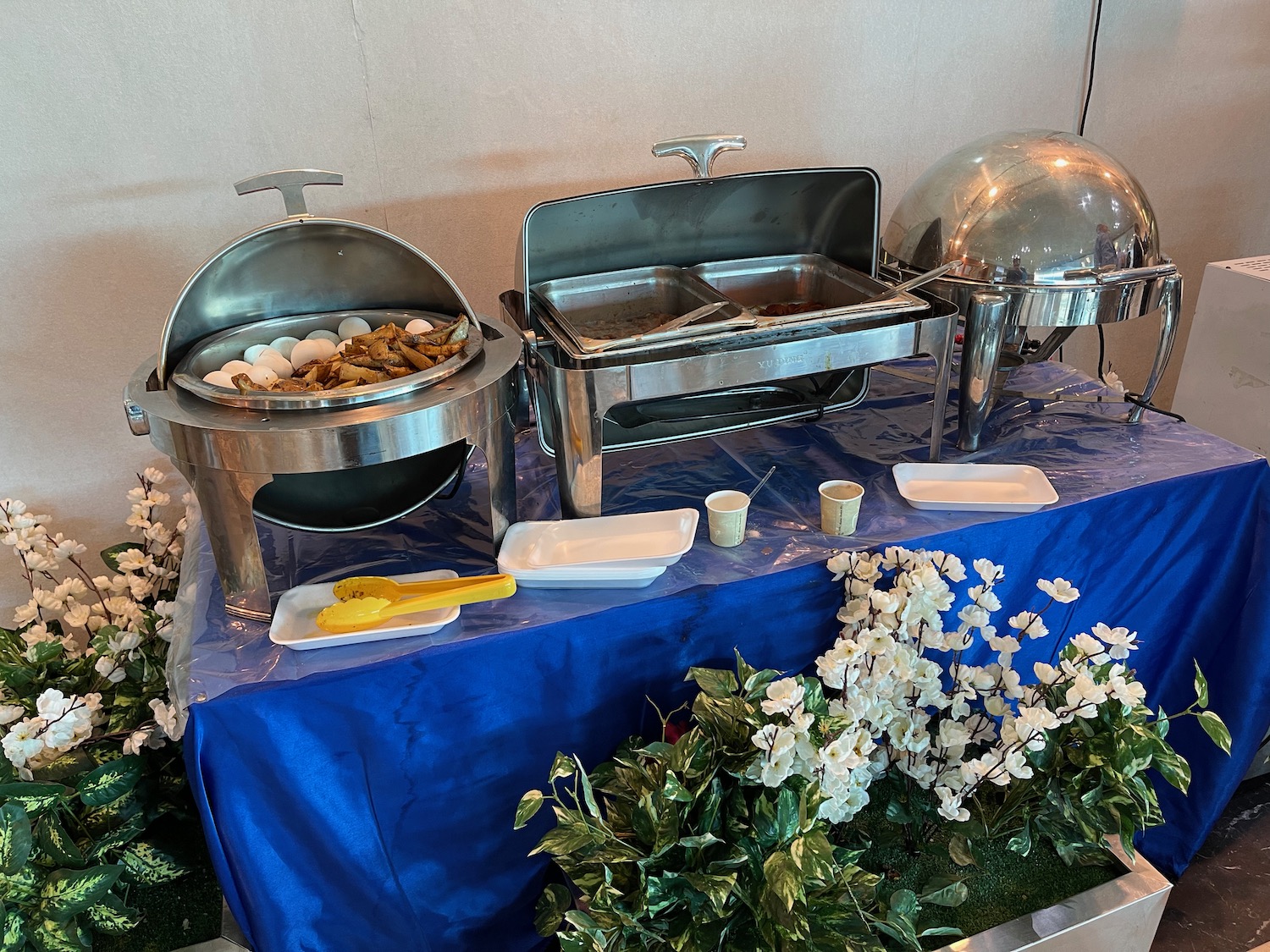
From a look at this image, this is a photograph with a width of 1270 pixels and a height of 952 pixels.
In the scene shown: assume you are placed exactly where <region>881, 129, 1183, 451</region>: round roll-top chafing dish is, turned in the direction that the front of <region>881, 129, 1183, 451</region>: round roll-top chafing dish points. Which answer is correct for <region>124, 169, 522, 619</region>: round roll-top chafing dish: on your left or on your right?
on your right

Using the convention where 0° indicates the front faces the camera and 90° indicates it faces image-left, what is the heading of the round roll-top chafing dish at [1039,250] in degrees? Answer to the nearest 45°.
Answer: approximately 315°

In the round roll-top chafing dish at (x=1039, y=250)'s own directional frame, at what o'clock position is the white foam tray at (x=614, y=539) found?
The white foam tray is roughly at 3 o'clock from the round roll-top chafing dish.

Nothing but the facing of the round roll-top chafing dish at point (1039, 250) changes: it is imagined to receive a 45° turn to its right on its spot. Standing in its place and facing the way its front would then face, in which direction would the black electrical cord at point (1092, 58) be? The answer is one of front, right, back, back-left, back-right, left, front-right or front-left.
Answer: back

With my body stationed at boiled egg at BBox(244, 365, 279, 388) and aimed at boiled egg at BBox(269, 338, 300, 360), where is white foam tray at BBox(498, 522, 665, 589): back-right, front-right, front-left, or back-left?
back-right

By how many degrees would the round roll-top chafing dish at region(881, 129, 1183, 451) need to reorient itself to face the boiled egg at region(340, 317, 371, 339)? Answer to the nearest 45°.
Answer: approximately 90° to its right

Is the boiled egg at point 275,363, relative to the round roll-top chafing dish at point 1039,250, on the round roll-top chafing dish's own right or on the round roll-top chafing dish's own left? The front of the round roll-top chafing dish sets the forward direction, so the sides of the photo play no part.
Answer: on the round roll-top chafing dish's own right

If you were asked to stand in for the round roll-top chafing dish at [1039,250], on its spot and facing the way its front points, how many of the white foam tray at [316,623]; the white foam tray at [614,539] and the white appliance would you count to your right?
2
